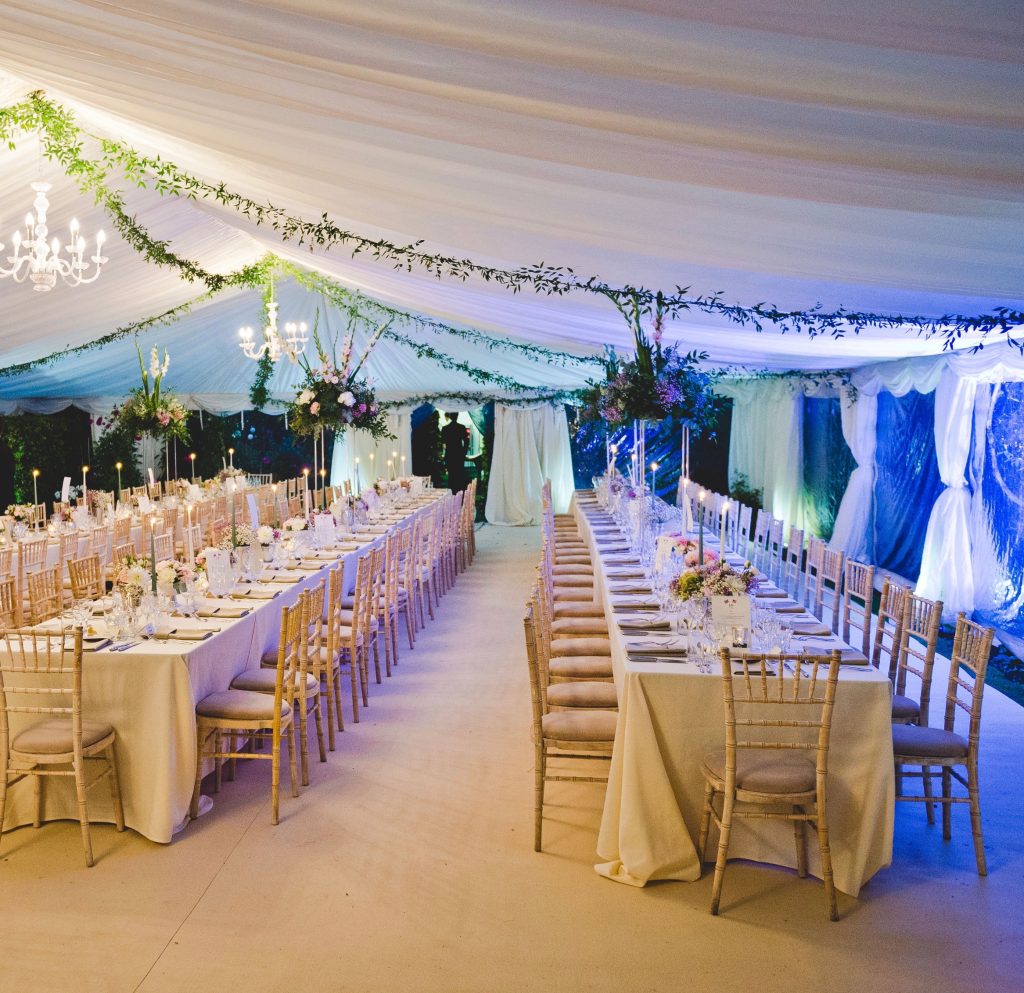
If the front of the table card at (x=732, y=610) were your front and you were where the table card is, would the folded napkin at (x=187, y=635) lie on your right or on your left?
on your right

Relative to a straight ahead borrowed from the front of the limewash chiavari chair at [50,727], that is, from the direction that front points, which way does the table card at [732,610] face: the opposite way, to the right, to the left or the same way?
the opposite way

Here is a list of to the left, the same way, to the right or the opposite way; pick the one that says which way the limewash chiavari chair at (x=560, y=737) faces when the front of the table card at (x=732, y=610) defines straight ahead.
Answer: to the left

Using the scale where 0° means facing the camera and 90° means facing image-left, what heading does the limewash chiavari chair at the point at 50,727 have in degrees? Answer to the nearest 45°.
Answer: approximately 225°

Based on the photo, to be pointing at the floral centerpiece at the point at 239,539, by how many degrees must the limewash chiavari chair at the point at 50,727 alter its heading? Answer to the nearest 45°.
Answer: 0° — it already faces it

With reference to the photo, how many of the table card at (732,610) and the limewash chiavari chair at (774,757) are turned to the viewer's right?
0

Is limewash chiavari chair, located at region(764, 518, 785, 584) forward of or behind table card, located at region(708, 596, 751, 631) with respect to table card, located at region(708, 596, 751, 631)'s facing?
behind

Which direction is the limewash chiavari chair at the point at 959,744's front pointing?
to the viewer's left

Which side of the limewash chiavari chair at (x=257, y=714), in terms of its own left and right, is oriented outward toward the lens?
left

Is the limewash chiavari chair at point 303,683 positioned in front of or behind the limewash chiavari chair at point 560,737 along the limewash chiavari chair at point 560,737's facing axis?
behind

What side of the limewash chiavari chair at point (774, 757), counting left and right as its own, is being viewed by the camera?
back

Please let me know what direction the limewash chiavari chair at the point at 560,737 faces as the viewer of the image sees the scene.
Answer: facing to the right of the viewer

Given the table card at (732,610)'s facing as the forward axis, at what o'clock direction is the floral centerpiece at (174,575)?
The floral centerpiece is roughly at 3 o'clock from the table card.

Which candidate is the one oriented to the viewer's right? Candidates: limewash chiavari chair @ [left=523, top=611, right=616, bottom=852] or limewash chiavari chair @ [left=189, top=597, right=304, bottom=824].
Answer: limewash chiavari chair @ [left=523, top=611, right=616, bottom=852]

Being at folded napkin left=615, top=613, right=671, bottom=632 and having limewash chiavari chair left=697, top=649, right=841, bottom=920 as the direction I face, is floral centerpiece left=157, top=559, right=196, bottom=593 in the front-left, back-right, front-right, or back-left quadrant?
back-right

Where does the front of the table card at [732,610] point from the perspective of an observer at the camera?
facing the viewer

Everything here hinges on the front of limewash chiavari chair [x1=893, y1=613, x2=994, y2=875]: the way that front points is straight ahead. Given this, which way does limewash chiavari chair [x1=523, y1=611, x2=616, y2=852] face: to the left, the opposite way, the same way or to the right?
the opposite way
